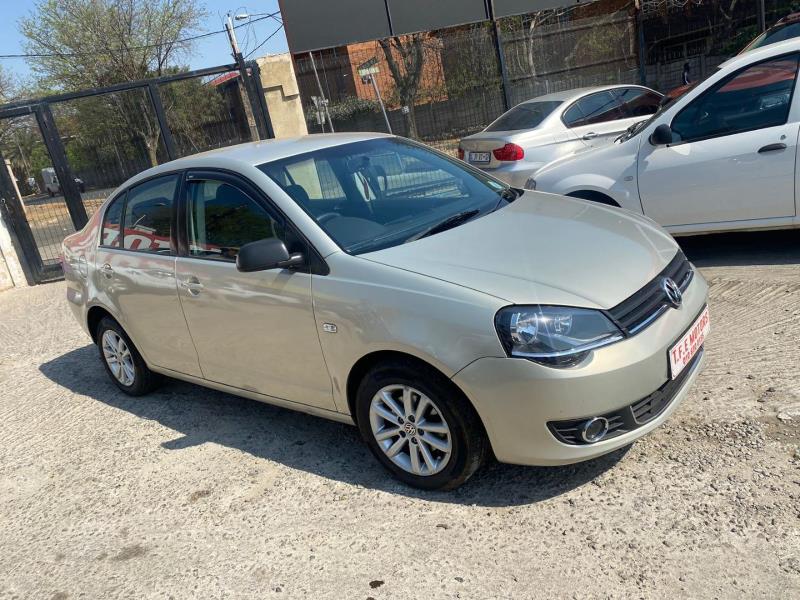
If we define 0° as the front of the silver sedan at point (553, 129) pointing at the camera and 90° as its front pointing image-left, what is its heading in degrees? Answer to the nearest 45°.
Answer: approximately 225°

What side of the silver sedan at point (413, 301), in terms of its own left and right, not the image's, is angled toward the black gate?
back

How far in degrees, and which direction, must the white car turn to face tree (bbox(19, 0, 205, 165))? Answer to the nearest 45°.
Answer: approximately 45° to its right

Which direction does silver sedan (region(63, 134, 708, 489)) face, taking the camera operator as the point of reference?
facing the viewer and to the right of the viewer

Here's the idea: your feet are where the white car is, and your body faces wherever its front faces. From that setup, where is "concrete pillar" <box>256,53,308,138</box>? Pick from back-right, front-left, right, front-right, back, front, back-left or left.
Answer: front-right

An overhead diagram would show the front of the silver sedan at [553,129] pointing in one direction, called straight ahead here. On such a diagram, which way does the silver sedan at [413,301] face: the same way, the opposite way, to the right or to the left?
to the right

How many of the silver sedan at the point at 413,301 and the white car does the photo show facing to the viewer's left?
1

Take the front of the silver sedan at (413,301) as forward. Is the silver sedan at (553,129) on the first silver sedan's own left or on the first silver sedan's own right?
on the first silver sedan's own left

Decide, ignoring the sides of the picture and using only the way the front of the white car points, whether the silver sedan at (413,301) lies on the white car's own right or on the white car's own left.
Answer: on the white car's own left

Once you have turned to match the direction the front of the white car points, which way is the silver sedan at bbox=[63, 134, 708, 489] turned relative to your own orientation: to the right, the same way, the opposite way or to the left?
the opposite way

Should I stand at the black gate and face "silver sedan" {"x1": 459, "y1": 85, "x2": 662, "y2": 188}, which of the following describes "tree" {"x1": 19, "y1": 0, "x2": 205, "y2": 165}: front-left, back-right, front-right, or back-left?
back-left

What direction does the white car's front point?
to the viewer's left

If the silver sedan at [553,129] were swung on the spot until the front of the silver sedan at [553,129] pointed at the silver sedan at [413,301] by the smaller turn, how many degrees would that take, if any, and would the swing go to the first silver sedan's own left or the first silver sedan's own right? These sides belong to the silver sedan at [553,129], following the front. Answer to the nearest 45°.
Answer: approximately 135° to the first silver sedan's own right

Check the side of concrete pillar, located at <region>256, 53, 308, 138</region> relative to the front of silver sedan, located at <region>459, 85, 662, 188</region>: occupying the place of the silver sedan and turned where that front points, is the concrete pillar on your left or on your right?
on your left

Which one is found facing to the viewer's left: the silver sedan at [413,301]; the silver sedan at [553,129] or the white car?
the white car
